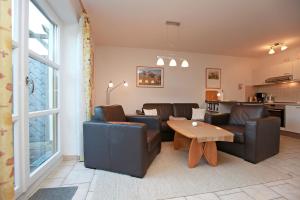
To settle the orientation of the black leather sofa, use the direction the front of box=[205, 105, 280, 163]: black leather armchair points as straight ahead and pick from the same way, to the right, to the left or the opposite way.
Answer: to the left

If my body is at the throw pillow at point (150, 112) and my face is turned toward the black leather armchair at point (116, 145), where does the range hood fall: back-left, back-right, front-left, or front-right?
back-left

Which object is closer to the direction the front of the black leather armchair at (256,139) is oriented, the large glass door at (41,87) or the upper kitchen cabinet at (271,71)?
the large glass door

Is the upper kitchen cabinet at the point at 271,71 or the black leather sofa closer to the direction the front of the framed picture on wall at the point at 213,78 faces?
the black leather sofa

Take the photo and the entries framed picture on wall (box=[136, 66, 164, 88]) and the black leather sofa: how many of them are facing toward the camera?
2

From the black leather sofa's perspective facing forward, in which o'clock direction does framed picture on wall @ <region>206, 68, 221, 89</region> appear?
The framed picture on wall is roughly at 8 o'clock from the black leather sofa.

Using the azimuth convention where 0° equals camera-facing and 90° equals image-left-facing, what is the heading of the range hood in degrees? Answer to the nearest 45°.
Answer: approximately 45°

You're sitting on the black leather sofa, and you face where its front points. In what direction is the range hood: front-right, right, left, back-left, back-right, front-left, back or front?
left

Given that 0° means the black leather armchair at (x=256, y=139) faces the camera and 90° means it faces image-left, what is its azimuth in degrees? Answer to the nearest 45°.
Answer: approximately 45°

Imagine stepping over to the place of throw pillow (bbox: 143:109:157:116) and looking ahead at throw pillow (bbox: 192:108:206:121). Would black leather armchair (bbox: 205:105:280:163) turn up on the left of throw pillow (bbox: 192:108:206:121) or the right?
right

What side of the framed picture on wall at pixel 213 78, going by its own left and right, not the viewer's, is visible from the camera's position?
front

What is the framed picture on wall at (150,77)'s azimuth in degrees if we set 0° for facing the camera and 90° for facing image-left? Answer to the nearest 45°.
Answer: approximately 0°

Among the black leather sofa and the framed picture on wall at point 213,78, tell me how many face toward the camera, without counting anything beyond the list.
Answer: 2

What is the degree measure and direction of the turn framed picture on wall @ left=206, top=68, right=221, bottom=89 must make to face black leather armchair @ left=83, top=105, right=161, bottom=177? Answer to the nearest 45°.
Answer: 0° — it already faces it

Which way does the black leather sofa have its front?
toward the camera
